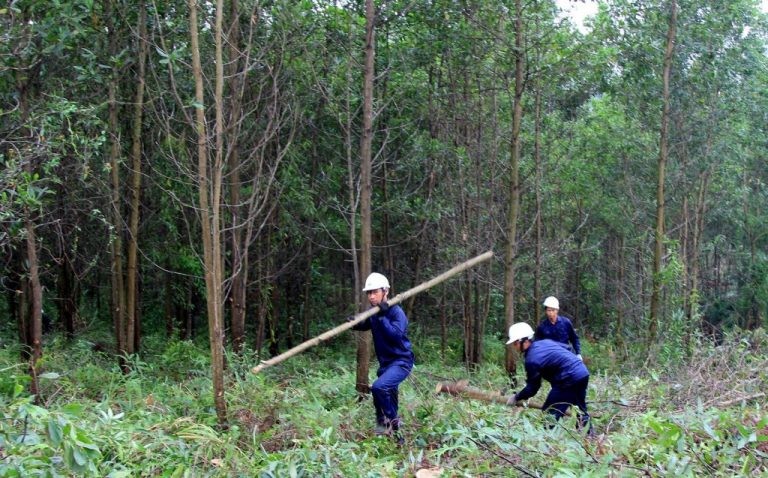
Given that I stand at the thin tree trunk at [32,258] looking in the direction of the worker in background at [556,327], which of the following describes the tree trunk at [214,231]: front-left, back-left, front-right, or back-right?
front-right

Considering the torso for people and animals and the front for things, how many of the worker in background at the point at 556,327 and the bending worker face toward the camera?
1

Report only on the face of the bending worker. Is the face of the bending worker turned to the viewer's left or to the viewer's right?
to the viewer's left

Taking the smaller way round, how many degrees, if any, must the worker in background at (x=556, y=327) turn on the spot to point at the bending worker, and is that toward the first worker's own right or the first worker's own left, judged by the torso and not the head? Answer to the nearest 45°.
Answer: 0° — they already face them

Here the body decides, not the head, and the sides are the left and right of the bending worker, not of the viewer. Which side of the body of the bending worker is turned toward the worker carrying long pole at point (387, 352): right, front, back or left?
front

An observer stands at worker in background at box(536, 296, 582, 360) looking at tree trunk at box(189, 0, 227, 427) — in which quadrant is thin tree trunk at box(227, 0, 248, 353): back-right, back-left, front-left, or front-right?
front-right

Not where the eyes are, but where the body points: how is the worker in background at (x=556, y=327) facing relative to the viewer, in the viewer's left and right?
facing the viewer

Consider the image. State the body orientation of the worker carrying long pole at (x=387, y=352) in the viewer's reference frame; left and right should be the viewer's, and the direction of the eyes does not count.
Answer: facing the viewer and to the left of the viewer

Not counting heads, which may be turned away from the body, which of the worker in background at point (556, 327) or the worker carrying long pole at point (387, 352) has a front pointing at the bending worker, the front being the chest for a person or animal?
the worker in background at point (556, 327)

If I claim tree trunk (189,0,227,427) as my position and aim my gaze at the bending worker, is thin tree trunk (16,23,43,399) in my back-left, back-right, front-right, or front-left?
back-left

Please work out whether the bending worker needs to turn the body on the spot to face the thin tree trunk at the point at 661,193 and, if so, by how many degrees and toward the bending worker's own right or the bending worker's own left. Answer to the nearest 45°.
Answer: approximately 90° to the bending worker's own right

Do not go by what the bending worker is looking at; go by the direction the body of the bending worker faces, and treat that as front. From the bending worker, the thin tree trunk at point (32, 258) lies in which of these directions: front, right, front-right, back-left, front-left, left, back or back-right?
front

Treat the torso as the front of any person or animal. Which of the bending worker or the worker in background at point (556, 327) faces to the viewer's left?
the bending worker

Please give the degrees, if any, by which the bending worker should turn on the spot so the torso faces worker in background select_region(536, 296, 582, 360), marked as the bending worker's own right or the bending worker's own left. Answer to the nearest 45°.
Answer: approximately 90° to the bending worker's own right

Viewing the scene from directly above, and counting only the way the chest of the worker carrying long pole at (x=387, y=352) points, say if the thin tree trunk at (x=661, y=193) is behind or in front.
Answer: behind

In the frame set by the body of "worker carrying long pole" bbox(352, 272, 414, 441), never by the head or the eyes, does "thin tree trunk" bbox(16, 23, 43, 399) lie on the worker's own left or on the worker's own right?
on the worker's own right

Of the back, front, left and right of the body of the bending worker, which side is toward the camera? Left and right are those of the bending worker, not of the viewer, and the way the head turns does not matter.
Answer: left
